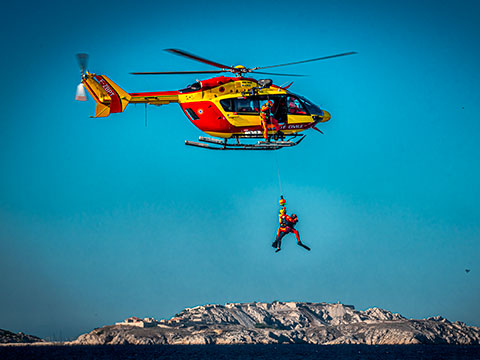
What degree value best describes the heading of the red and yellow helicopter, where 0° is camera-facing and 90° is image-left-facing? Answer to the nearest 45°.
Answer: approximately 270°

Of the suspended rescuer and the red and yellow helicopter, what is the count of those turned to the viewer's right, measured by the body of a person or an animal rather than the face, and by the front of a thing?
2

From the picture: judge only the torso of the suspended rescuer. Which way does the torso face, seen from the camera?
to the viewer's right
